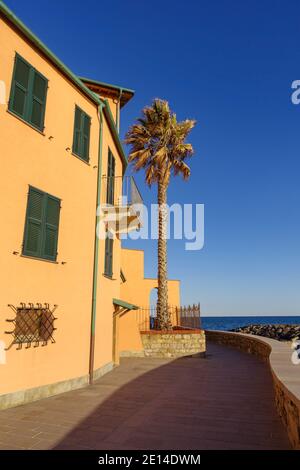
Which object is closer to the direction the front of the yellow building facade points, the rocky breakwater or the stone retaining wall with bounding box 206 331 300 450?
the stone retaining wall

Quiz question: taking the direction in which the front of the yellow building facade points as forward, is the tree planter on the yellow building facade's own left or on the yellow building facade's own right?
on the yellow building facade's own left

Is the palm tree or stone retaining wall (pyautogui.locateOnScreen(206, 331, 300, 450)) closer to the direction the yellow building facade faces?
the stone retaining wall

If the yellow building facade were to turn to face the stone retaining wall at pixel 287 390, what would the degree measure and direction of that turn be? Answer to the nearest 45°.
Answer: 0° — it already faces it

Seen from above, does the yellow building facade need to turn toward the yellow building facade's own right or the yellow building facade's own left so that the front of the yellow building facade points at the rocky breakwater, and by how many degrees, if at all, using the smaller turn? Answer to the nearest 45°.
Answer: approximately 90° to the yellow building facade's own left

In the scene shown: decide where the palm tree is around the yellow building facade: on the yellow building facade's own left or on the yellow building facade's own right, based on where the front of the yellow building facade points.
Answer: on the yellow building facade's own left

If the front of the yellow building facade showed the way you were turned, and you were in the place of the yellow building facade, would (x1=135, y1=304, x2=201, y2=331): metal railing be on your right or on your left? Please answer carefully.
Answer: on your left

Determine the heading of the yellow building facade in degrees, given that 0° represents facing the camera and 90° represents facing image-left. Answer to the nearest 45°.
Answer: approximately 315°

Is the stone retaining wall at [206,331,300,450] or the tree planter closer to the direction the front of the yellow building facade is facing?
the stone retaining wall
